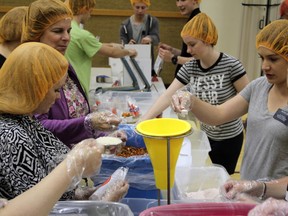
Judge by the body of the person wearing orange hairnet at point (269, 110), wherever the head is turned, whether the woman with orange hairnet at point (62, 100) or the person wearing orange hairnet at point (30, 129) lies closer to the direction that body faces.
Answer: the person wearing orange hairnet

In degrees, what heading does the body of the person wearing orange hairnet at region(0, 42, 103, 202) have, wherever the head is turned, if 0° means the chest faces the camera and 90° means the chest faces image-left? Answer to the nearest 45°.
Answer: approximately 270°

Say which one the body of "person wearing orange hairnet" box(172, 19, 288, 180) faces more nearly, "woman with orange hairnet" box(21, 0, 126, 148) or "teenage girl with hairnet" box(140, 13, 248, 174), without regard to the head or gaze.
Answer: the woman with orange hairnet

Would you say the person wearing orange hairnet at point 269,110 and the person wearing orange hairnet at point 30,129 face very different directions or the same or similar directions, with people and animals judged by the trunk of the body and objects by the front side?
very different directions

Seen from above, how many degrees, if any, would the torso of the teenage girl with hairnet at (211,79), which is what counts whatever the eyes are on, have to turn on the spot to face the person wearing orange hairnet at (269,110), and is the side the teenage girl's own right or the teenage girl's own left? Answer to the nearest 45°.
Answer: approximately 45° to the teenage girl's own left

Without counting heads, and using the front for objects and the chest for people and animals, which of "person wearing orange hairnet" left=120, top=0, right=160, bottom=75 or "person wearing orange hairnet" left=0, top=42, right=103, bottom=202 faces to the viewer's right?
"person wearing orange hairnet" left=0, top=42, right=103, bottom=202

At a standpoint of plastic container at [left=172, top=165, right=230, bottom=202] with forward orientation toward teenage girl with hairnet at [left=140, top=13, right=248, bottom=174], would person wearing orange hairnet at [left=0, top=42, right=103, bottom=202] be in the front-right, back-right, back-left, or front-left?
back-left

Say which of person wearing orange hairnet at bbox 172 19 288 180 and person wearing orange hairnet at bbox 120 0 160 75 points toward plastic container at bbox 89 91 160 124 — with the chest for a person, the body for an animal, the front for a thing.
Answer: person wearing orange hairnet at bbox 120 0 160 75

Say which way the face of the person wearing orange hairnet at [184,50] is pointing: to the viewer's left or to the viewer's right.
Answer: to the viewer's left
